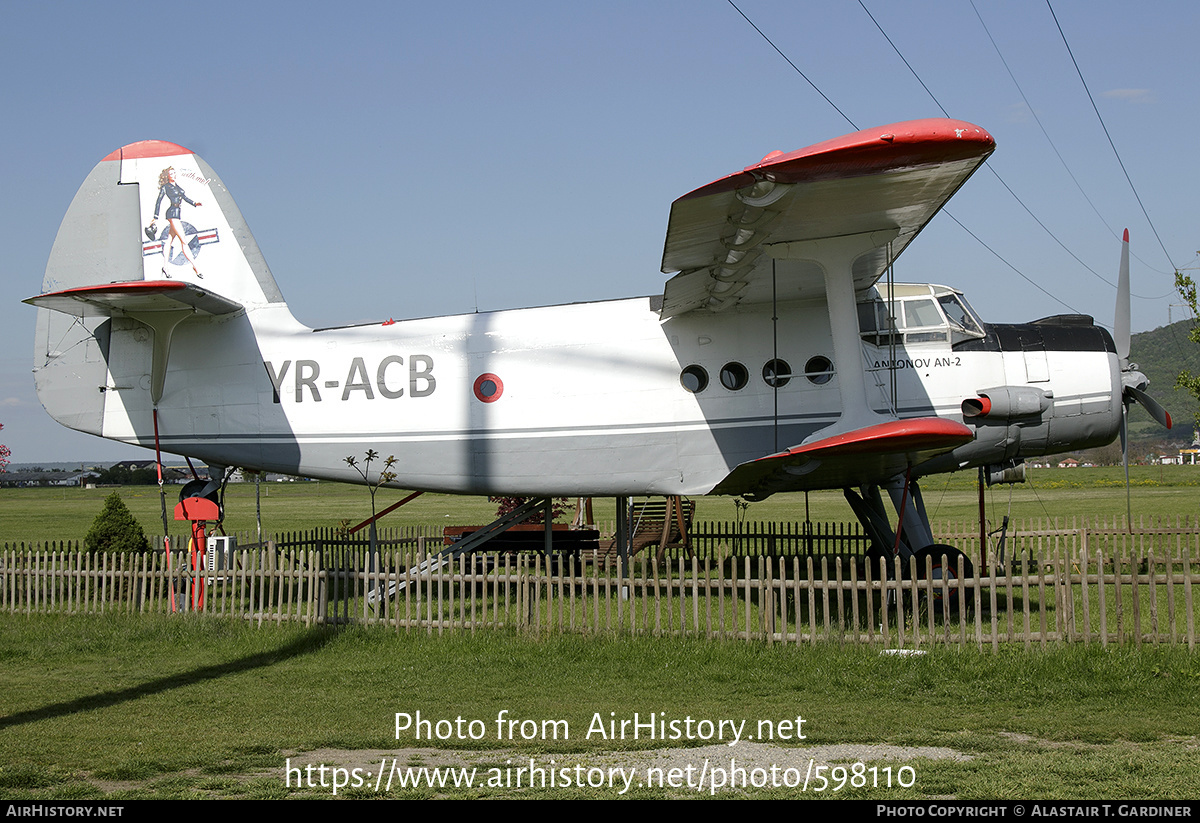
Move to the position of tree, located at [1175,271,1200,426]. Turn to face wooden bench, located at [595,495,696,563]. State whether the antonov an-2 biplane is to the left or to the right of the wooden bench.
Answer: left

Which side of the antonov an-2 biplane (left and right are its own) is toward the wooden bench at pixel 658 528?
left

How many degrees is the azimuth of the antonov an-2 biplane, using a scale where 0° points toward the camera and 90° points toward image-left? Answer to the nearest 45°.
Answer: approximately 270°

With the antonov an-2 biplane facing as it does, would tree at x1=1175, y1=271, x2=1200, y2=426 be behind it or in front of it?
in front

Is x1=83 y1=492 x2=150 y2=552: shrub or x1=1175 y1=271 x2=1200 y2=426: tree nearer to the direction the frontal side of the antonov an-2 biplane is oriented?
the tree

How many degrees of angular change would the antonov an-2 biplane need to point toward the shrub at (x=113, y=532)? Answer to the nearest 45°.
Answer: approximately 135° to its left
